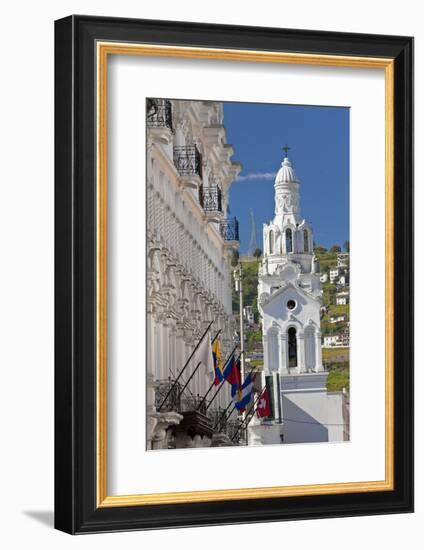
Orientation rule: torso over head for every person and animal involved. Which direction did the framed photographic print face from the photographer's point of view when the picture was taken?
facing the viewer and to the right of the viewer
